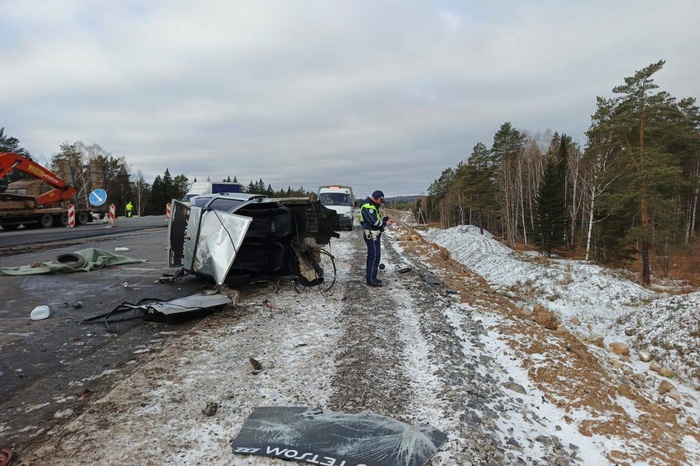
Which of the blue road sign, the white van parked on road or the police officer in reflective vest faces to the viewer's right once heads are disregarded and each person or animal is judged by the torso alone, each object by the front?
the police officer in reflective vest

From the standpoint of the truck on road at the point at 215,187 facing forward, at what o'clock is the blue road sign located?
The blue road sign is roughly at 1 o'clock from the truck on road.

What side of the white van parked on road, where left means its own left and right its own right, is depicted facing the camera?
front

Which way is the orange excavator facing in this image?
to the viewer's right

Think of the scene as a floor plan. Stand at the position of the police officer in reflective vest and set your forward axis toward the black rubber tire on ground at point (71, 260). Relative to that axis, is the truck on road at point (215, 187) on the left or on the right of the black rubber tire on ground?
right

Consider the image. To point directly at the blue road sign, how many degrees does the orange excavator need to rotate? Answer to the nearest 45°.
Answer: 0° — it already faces it

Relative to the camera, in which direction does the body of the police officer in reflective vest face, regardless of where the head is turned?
to the viewer's right

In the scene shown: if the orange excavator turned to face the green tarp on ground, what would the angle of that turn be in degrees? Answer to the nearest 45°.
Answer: approximately 90° to its right

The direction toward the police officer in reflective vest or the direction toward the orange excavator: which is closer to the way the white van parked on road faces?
the police officer in reflective vest

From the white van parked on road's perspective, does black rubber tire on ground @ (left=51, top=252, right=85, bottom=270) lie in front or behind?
in front

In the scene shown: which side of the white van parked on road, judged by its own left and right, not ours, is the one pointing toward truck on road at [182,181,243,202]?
right
